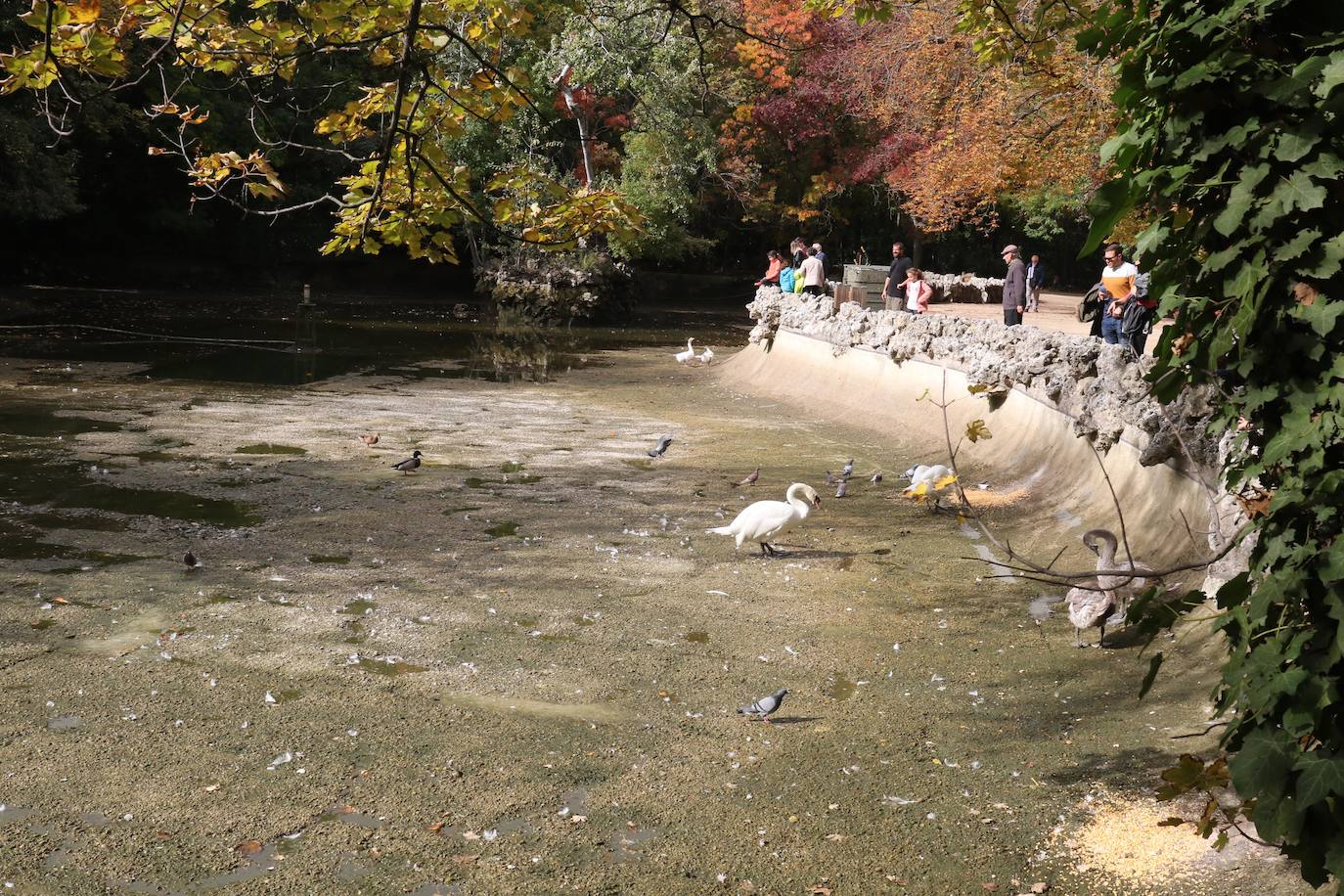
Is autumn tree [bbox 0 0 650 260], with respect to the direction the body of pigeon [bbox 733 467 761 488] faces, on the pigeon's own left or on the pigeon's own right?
on the pigeon's own right

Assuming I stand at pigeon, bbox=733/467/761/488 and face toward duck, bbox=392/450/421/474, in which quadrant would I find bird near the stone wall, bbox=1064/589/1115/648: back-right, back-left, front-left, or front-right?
back-left
